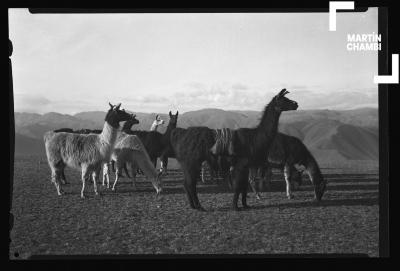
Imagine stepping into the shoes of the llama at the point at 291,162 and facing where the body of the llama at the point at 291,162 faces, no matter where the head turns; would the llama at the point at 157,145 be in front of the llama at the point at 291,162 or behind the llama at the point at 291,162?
behind

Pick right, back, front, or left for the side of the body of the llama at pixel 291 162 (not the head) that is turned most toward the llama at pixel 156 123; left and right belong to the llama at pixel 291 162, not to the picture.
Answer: back

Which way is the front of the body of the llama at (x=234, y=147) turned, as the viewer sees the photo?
to the viewer's right

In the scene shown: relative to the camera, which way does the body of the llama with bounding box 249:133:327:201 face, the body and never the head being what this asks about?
to the viewer's right

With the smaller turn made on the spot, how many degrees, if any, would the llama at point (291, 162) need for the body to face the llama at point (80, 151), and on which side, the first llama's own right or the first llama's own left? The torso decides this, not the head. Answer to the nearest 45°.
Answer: approximately 180°

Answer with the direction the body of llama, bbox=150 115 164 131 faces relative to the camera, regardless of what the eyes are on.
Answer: to the viewer's right
